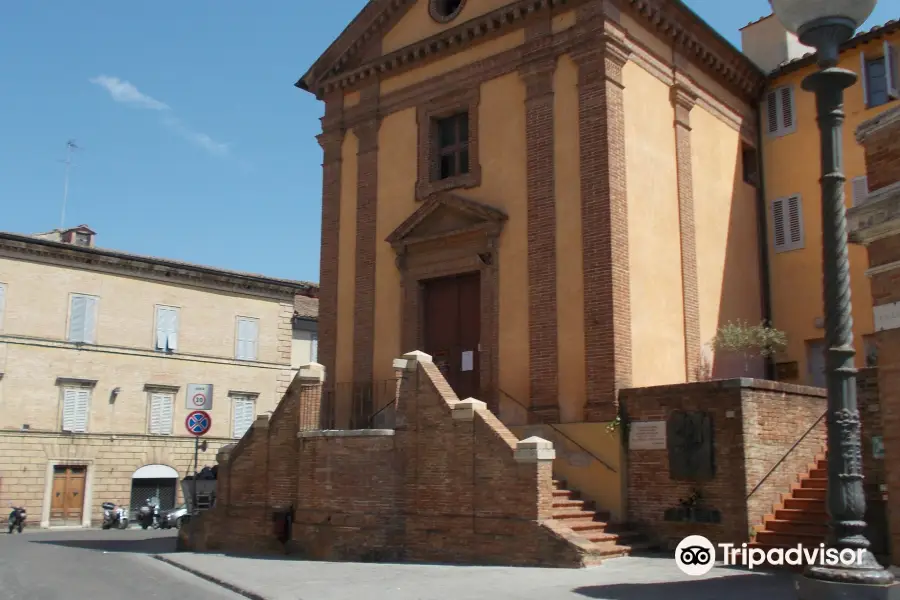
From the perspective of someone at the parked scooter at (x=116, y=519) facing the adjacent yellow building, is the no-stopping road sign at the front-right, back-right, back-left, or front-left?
front-right

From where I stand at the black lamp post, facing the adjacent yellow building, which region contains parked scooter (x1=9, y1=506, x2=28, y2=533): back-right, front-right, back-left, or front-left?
front-left

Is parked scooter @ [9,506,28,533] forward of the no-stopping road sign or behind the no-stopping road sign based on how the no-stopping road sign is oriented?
behind

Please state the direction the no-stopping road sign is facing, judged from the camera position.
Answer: facing the viewer

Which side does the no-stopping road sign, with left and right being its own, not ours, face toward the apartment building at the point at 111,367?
back

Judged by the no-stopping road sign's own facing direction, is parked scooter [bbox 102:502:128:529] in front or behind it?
behind

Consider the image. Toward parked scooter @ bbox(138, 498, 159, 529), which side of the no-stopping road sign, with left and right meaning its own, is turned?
back

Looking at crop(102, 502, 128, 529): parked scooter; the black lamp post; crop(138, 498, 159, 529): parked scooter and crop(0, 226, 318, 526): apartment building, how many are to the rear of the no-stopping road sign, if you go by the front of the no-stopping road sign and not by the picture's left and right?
3

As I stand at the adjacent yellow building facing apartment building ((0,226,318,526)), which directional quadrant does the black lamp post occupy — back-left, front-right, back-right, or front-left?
back-left

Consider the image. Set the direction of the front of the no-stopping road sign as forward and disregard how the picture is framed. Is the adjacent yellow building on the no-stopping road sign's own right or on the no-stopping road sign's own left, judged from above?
on the no-stopping road sign's own left

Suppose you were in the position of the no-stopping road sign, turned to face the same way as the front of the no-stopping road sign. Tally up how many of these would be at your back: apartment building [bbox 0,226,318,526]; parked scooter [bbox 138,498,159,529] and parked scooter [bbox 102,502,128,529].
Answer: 3

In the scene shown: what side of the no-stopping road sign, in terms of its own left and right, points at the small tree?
left
